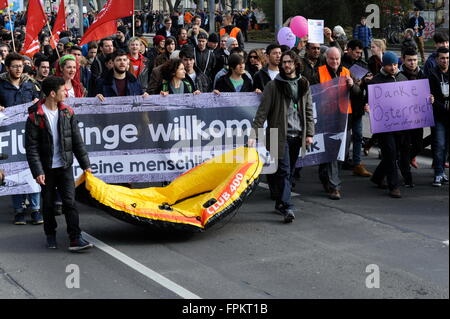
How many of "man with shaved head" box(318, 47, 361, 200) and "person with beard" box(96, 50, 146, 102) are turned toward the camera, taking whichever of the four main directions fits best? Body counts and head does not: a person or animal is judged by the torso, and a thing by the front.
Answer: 2

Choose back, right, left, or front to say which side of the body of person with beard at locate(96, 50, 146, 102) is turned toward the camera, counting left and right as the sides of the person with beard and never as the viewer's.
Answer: front

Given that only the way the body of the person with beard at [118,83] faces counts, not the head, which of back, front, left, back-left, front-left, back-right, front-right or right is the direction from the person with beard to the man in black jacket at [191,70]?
back-left

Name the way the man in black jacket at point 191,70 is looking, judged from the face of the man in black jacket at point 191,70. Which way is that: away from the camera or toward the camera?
toward the camera

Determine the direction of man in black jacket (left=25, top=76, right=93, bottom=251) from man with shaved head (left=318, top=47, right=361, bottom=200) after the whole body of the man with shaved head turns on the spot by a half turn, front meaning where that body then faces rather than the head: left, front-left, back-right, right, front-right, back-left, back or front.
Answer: back-left

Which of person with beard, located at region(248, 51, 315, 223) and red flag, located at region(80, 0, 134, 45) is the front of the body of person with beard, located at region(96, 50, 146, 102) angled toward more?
the person with beard

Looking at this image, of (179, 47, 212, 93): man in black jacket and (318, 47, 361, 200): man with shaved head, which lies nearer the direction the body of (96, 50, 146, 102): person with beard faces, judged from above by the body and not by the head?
the man with shaved head

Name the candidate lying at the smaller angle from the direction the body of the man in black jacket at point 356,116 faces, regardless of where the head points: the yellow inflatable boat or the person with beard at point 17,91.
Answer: the yellow inflatable boat

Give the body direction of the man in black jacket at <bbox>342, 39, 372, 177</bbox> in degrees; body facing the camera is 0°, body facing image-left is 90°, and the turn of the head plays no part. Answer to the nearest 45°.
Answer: approximately 315°

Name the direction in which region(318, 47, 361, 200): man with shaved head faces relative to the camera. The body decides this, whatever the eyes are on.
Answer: toward the camera

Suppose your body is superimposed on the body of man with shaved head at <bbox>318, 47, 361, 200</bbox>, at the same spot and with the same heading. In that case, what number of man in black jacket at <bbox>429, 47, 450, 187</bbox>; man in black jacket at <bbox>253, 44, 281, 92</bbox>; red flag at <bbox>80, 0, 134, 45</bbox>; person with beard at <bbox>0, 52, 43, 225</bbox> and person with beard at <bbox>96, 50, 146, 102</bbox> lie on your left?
1

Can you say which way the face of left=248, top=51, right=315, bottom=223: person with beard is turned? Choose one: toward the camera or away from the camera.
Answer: toward the camera

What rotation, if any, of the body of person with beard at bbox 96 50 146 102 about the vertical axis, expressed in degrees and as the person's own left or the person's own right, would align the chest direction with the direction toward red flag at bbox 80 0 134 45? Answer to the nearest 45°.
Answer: approximately 180°
